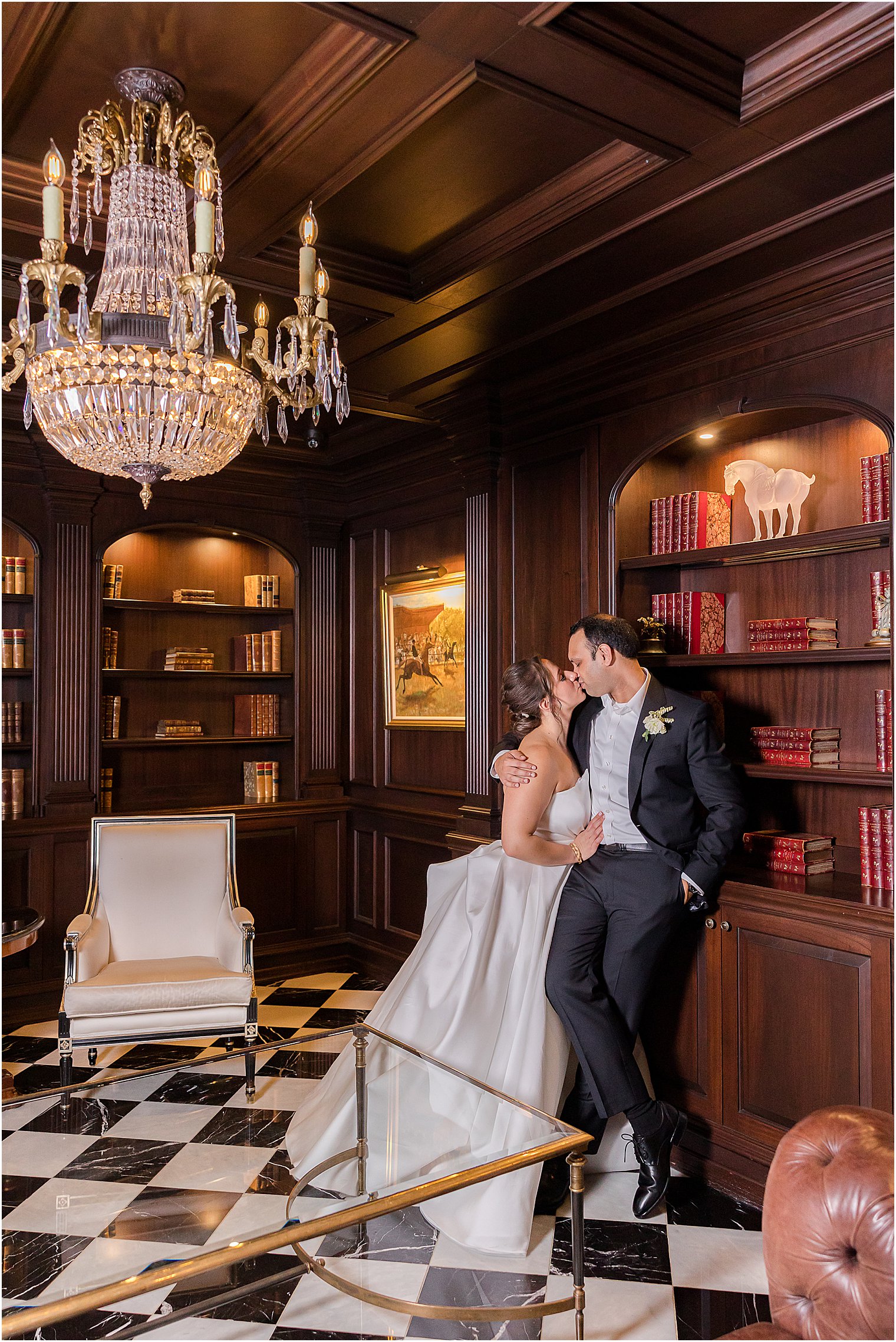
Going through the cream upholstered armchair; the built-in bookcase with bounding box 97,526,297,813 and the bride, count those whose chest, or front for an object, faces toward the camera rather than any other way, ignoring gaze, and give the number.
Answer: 2

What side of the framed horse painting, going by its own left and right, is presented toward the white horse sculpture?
left

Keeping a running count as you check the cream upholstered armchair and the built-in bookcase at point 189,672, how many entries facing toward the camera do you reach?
2

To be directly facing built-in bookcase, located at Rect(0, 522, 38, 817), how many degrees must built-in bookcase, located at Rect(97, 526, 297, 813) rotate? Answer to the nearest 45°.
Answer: approximately 45° to its right

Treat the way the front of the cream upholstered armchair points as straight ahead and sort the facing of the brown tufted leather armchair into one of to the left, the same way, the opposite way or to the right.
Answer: to the right

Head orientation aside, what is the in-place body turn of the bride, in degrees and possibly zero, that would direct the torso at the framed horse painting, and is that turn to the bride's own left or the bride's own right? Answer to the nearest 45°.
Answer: approximately 90° to the bride's own left

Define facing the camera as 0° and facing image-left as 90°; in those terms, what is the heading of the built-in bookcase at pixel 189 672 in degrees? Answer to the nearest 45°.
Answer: approximately 0°

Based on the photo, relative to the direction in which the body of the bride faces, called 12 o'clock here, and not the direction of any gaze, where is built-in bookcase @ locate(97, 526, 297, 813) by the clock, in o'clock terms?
The built-in bookcase is roughly at 8 o'clock from the bride.

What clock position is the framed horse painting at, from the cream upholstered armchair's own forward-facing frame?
The framed horse painting is roughly at 8 o'clock from the cream upholstered armchair.

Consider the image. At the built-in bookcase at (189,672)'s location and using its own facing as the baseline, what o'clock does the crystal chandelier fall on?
The crystal chandelier is roughly at 12 o'clock from the built-in bookcase.

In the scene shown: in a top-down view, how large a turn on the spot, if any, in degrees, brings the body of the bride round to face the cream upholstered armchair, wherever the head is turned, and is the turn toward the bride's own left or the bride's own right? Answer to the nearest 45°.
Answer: approximately 135° to the bride's own left

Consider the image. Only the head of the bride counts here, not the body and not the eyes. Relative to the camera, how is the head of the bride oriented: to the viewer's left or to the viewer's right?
to the viewer's right
